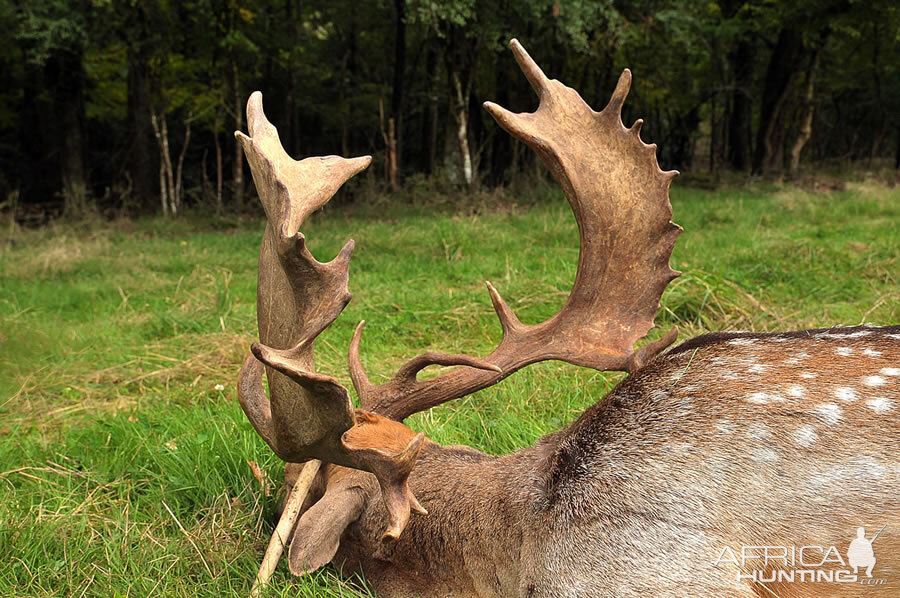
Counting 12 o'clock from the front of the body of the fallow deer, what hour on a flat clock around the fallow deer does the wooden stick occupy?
The wooden stick is roughly at 12 o'clock from the fallow deer.

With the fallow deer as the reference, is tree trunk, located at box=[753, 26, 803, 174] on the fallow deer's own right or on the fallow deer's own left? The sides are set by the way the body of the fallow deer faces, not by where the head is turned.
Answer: on the fallow deer's own right

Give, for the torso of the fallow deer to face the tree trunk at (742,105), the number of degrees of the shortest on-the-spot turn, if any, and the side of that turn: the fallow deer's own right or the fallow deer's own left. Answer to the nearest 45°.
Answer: approximately 90° to the fallow deer's own right

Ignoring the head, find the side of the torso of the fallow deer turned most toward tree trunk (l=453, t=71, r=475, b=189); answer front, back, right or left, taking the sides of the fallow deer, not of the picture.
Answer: right

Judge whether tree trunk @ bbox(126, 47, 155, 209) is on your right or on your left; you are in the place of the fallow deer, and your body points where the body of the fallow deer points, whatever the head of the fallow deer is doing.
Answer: on your right

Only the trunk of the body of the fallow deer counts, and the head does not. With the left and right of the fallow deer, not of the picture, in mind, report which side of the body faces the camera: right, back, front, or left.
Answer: left

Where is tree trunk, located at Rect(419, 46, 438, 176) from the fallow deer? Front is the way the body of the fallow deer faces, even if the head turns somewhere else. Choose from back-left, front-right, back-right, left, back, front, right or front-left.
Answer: right

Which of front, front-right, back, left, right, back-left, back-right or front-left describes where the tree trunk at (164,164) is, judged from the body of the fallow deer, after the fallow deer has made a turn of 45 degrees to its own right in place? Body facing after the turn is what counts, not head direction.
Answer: front

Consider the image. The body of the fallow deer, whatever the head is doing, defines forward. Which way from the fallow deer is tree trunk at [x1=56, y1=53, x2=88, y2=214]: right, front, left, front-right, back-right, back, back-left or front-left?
front-right

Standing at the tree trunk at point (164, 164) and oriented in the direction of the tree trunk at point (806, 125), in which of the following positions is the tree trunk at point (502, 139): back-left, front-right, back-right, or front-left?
front-left

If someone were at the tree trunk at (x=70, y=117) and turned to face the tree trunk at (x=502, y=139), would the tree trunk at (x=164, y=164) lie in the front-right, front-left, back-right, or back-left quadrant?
front-right

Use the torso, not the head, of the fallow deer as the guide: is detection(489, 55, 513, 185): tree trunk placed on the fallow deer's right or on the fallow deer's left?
on the fallow deer's right

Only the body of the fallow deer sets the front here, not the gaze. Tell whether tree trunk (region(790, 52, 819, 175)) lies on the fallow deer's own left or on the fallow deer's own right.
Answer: on the fallow deer's own right
